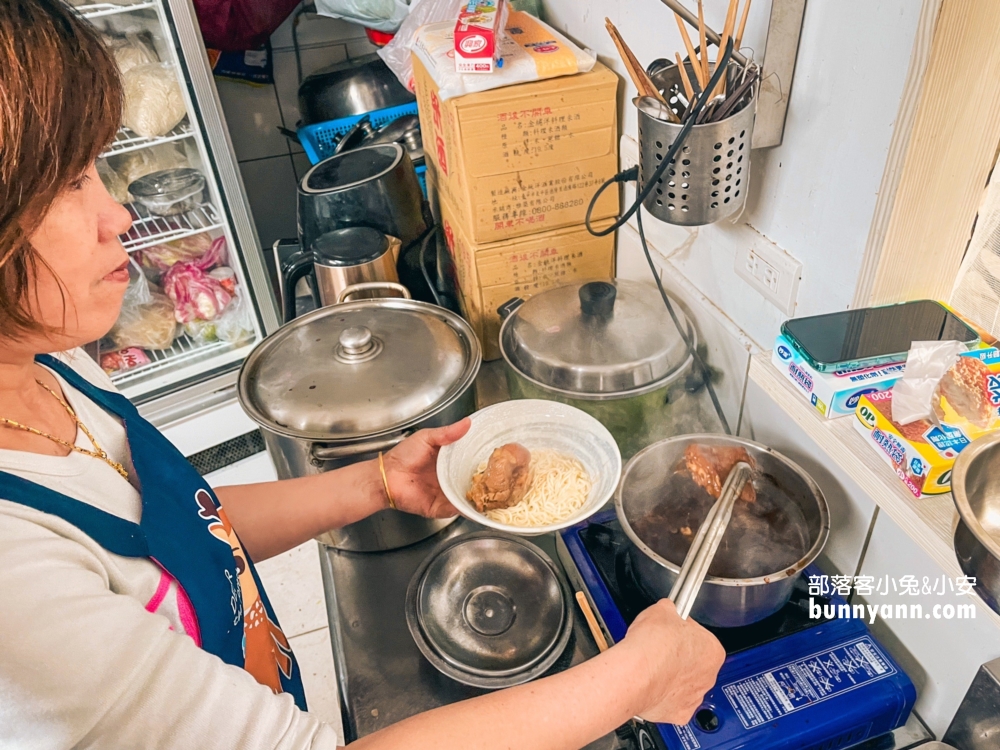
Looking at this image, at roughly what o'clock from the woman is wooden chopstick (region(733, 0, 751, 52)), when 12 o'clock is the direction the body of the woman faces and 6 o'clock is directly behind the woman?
The wooden chopstick is roughly at 11 o'clock from the woman.

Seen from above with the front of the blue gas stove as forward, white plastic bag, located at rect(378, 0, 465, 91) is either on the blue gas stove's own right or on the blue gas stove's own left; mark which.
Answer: on the blue gas stove's own right

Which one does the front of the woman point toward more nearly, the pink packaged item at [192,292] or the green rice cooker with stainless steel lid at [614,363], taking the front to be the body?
the green rice cooker with stainless steel lid

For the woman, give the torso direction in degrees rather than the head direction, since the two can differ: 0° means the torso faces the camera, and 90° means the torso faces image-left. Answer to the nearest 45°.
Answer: approximately 270°

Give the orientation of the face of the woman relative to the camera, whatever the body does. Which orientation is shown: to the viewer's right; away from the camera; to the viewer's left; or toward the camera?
to the viewer's right

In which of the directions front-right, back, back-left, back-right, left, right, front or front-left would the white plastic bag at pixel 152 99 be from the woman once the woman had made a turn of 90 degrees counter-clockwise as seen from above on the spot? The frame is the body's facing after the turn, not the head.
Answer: front

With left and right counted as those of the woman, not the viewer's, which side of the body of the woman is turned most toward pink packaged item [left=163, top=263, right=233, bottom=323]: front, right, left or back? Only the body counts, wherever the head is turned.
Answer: left

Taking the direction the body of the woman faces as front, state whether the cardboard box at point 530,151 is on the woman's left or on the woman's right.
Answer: on the woman's left

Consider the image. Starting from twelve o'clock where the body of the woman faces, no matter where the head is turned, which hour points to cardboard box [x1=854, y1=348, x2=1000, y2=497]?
The cardboard box is roughly at 12 o'clock from the woman.

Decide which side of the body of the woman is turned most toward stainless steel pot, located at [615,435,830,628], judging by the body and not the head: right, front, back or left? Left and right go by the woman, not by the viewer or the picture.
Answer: front
